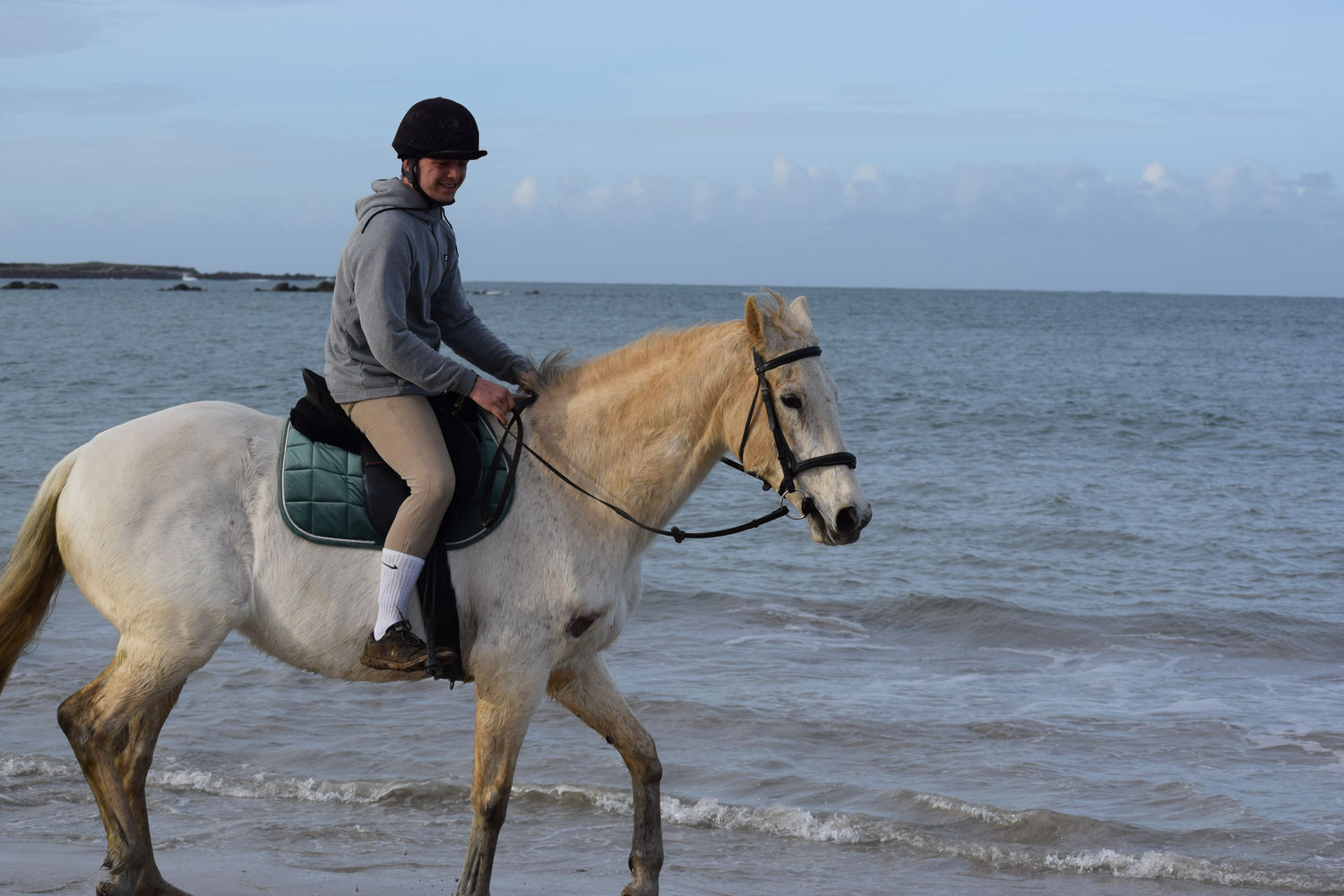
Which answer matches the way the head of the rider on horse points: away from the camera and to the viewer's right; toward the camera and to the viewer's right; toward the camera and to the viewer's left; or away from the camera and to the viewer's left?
toward the camera and to the viewer's right

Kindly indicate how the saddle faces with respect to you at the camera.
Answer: facing to the right of the viewer

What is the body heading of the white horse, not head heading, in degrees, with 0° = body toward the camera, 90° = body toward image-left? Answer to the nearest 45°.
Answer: approximately 270°

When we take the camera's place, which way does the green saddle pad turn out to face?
facing to the right of the viewer
